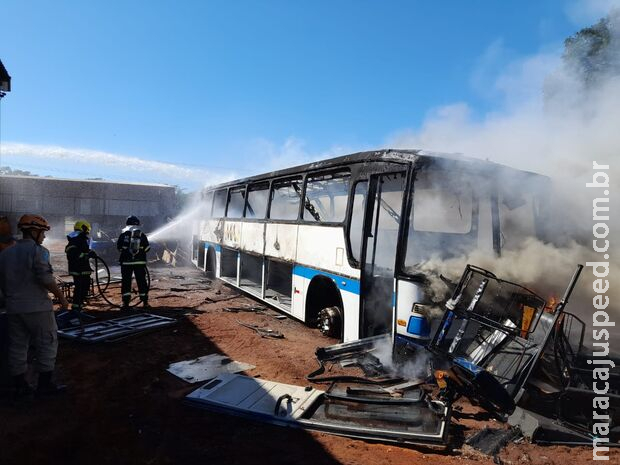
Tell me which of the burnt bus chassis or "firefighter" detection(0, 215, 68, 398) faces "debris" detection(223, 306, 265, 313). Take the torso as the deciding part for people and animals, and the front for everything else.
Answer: the firefighter

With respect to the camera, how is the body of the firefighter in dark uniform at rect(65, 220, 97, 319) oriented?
to the viewer's right

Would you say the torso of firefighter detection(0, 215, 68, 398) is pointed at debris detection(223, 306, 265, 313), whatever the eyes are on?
yes

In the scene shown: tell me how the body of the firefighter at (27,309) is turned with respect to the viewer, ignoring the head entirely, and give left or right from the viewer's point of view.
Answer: facing away from the viewer and to the right of the viewer

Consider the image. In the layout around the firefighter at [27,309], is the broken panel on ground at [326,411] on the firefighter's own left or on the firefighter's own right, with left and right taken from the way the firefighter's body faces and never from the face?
on the firefighter's own right

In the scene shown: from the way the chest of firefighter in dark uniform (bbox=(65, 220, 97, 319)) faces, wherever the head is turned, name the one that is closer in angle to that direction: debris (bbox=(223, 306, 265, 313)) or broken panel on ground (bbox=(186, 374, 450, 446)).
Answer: the debris

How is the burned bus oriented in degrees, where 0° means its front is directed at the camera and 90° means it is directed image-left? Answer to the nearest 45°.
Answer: approximately 315°
